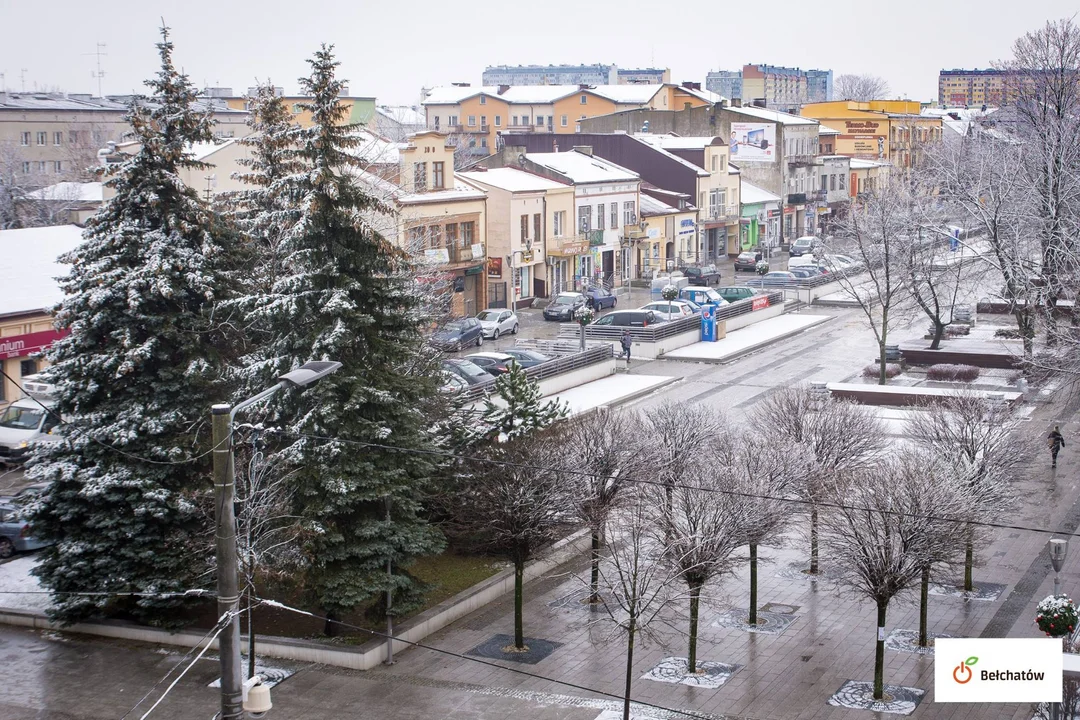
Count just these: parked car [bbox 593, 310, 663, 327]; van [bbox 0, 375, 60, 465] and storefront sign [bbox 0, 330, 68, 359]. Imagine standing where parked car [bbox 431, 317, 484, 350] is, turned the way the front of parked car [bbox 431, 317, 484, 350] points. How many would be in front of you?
2

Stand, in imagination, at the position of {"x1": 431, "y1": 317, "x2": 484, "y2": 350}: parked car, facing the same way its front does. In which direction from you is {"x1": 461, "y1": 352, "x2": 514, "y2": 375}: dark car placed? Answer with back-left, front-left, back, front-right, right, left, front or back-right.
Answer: front-left

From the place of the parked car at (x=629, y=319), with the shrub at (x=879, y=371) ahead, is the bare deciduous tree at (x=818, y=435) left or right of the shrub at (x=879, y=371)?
right

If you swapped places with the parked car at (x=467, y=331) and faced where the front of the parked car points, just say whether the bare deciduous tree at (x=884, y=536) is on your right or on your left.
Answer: on your left

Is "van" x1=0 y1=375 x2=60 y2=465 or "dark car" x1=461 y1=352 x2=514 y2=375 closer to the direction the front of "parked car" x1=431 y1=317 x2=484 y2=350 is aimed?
the van

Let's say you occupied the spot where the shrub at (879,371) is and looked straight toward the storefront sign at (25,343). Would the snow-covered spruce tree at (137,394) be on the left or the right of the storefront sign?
left

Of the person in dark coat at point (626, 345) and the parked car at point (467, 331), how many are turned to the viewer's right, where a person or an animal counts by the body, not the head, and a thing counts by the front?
0

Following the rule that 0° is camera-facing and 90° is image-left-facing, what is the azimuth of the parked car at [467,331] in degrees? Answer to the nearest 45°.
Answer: approximately 45°

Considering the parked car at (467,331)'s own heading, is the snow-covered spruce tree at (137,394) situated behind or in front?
in front

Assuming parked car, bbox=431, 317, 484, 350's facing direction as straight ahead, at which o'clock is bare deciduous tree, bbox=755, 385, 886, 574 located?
The bare deciduous tree is roughly at 10 o'clock from the parked car.

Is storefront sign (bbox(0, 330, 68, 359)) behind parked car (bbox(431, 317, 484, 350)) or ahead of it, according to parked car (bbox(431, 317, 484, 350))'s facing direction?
ahead
